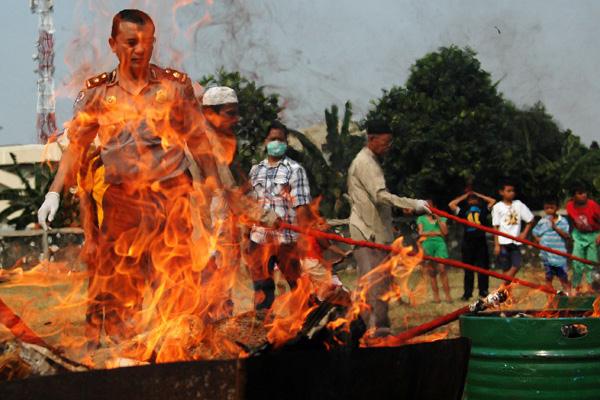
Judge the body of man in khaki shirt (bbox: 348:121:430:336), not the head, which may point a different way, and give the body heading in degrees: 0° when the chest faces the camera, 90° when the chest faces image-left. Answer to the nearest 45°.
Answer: approximately 270°

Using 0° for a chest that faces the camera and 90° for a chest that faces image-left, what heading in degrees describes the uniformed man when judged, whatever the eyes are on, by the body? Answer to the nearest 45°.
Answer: approximately 0°

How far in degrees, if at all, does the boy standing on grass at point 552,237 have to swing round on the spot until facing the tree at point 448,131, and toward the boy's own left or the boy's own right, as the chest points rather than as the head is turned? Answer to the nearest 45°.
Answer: approximately 180°

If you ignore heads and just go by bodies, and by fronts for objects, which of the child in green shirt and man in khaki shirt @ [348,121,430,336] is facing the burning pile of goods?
the child in green shirt

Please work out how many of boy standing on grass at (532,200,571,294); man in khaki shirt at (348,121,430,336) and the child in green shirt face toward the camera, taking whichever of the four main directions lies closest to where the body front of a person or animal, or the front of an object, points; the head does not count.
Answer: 2

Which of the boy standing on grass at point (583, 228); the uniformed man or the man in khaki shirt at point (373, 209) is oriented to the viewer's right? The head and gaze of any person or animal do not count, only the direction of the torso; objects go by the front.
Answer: the man in khaki shirt

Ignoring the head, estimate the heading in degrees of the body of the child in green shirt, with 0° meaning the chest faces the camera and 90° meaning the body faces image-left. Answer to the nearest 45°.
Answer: approximately 0°

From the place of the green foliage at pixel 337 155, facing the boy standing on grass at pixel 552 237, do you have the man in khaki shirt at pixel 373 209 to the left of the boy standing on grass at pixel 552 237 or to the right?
right
